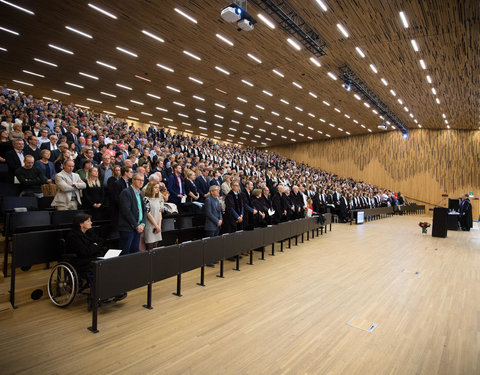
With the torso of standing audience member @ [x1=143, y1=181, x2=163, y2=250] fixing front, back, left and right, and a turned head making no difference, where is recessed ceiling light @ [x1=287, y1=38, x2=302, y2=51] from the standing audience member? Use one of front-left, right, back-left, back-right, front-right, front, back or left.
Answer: left

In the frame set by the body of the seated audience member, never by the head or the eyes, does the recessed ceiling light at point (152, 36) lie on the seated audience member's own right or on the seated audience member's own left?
on the seated audience member's own left

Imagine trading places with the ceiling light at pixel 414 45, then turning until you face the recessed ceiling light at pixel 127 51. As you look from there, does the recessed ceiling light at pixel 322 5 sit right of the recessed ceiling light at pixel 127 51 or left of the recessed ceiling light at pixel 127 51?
left

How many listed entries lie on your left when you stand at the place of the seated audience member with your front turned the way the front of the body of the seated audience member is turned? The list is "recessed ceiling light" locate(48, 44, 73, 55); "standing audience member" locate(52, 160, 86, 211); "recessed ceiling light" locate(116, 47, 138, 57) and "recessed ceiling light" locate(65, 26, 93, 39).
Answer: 4

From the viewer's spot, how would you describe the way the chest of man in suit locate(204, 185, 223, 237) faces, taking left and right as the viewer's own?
facing the viewer and to the right of the viewer

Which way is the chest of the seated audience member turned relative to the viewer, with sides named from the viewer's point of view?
facing to the right of the viewer

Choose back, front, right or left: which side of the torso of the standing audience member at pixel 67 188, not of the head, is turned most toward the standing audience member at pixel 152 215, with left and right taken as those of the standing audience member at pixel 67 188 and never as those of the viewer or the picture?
front

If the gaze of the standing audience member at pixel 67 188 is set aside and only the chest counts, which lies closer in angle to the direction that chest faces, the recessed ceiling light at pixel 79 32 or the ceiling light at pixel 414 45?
the ceiling light
